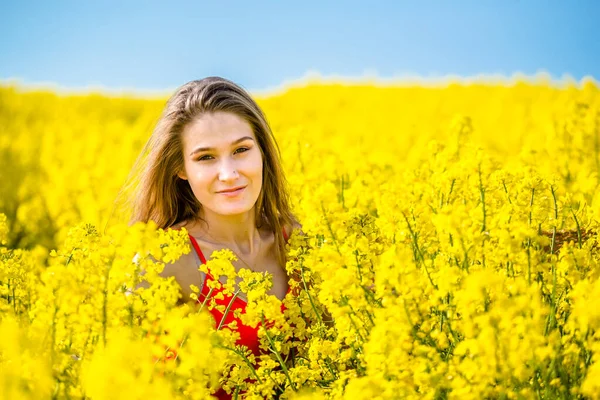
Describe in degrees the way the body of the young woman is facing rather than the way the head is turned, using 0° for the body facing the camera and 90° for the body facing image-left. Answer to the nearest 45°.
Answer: approximately 315°
